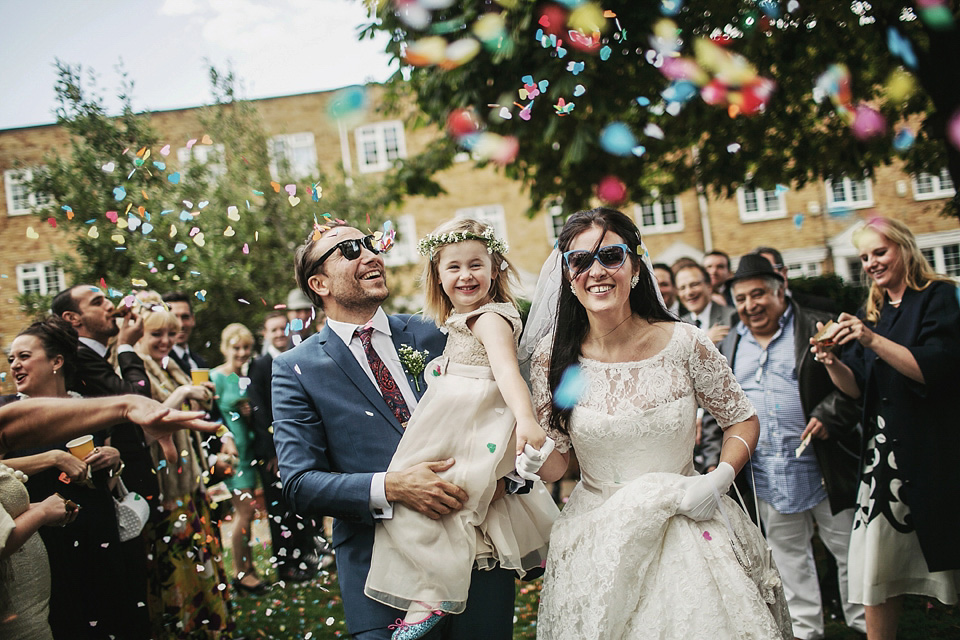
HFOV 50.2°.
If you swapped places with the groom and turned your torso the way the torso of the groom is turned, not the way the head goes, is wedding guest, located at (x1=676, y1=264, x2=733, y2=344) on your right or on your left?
on your left

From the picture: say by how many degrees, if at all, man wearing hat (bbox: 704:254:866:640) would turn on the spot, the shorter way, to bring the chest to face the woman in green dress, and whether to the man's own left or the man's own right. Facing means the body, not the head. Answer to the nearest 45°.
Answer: approximately 45° to the man's own right

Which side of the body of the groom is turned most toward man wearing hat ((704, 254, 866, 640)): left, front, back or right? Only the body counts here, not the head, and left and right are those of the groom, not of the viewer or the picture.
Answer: left

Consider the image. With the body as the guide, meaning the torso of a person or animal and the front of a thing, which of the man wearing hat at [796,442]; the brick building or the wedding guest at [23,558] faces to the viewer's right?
the wedding guest

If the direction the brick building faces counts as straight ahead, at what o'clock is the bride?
The bride is roughly at 12 o'clock from the brick building.

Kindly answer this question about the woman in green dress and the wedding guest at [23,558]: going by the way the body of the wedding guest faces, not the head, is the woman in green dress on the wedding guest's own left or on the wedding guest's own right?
on the wedding guest's own left

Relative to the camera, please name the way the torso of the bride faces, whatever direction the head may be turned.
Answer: toward the camera

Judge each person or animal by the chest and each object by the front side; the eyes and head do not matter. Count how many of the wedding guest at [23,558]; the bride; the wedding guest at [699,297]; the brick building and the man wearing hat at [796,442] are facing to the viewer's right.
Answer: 1

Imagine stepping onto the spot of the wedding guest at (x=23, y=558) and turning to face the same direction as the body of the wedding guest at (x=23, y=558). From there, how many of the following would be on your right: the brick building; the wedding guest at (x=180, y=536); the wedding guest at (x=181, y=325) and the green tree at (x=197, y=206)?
0

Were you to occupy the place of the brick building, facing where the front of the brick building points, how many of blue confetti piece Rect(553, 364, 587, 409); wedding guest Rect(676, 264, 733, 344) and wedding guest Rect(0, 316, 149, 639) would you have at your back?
0

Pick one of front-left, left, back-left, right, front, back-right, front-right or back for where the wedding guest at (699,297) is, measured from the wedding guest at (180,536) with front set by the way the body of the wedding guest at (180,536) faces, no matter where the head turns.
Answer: front-left

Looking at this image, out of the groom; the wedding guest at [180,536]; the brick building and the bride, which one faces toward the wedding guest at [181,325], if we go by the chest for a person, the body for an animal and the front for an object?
the brick building

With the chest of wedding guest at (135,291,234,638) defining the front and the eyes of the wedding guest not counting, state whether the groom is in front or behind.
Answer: in front

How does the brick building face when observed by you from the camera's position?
facing the viewer

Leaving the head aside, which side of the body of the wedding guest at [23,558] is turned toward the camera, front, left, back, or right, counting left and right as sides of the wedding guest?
right

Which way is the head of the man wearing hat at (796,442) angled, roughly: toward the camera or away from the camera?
toward the camera

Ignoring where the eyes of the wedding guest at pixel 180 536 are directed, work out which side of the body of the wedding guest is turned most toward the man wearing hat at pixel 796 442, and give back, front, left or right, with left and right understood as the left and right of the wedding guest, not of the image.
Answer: front

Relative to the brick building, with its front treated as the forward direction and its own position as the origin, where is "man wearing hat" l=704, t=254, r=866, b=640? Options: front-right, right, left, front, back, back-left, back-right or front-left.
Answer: front

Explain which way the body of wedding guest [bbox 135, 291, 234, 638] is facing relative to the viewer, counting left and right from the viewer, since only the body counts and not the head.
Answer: facing the viewer and to the right of the viewer

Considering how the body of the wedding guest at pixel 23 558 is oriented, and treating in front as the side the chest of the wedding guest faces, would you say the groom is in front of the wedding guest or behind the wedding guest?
in front

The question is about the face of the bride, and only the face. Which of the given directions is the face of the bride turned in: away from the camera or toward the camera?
toward the camera
